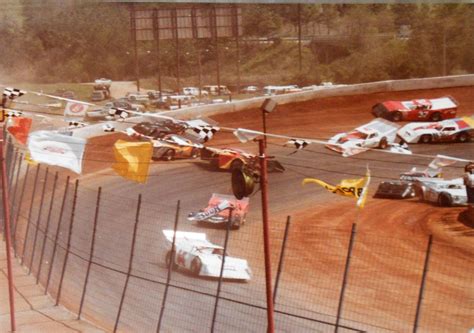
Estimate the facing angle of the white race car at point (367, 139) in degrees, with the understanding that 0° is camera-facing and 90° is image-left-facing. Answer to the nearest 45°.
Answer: approximately 45°

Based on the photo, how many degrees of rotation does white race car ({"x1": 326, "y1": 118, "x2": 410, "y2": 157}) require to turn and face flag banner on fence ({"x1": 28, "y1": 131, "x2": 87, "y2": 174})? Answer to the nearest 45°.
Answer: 0° — it already faces it

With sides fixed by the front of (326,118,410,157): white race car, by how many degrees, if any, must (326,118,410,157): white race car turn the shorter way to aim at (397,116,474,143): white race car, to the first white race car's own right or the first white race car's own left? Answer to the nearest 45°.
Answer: approximately 135° to the first white race car's own left

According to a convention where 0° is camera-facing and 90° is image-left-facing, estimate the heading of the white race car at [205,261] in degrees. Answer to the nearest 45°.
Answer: approximately 315°

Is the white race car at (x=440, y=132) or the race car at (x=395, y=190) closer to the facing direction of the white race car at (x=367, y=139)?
the race car

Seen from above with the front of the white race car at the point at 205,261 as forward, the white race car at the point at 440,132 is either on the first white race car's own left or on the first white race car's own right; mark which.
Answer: on the first white race car's own left

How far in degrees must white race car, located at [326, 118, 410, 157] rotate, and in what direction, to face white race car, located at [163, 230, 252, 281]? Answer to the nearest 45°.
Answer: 0° — it already faces it
